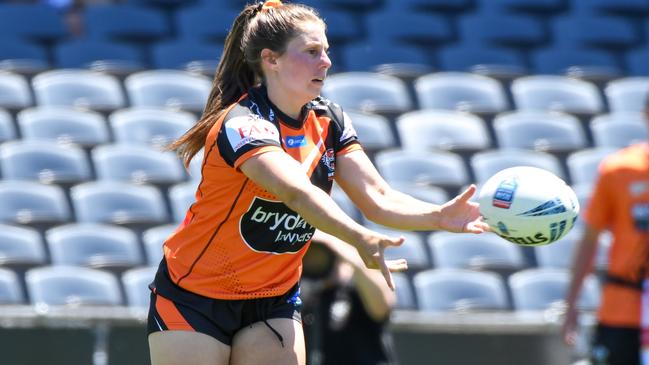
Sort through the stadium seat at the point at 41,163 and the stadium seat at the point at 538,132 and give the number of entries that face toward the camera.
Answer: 2

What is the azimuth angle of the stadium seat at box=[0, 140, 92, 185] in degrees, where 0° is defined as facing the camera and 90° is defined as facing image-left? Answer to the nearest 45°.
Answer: approximately 0°

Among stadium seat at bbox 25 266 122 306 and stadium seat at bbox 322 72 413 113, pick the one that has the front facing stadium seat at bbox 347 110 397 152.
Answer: stadium seat at bbox 322 72 413 113

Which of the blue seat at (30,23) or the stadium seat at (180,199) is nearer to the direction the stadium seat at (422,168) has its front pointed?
the stadium seat

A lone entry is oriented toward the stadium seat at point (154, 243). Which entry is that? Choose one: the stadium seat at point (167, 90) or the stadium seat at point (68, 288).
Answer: the stadium seat at point (167, 90)

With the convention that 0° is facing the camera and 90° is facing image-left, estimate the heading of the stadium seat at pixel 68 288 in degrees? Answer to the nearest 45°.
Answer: approximately 0°

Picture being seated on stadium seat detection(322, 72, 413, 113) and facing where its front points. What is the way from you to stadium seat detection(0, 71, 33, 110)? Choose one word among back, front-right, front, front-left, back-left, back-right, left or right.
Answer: right

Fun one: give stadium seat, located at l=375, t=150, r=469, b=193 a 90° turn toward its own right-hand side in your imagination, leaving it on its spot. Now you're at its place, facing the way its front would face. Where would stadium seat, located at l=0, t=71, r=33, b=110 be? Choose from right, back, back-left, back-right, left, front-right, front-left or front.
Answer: front

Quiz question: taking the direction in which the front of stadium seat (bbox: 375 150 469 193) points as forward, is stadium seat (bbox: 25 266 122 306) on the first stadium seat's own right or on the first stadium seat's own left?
on the first stadium seat's own right

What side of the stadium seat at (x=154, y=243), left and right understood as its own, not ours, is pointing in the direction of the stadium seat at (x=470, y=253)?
left

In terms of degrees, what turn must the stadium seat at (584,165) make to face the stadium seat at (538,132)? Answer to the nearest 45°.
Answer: approximately 135° to its right
